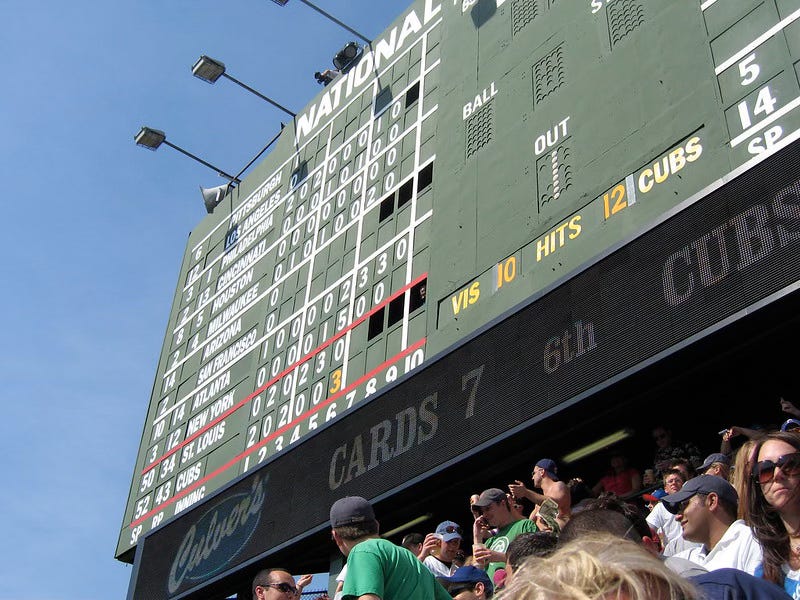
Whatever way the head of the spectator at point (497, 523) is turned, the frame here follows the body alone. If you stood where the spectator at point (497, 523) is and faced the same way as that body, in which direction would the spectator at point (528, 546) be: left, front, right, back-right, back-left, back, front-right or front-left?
front-left

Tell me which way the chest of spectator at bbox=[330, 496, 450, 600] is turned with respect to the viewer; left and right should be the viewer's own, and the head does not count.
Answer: facing away from the viewer and to the left of the viewer

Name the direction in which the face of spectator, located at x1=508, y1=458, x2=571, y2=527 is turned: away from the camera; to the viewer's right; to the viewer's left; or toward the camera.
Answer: to the viewer's left

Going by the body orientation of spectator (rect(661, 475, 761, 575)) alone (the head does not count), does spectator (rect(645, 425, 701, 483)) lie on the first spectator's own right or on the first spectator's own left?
on the first spectator's own right

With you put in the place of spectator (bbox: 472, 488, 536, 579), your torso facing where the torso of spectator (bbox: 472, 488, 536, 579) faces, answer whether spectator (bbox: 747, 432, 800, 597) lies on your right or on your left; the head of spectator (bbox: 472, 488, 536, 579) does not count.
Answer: on your left

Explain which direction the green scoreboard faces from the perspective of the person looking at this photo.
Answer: facing the viewer and to the left of the viewer

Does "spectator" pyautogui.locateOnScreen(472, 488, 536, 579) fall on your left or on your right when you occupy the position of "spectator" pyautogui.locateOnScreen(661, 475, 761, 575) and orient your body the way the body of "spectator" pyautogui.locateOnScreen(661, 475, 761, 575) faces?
on your right

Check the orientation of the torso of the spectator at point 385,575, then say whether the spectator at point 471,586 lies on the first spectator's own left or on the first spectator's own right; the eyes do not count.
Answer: on the first spectator's own right
